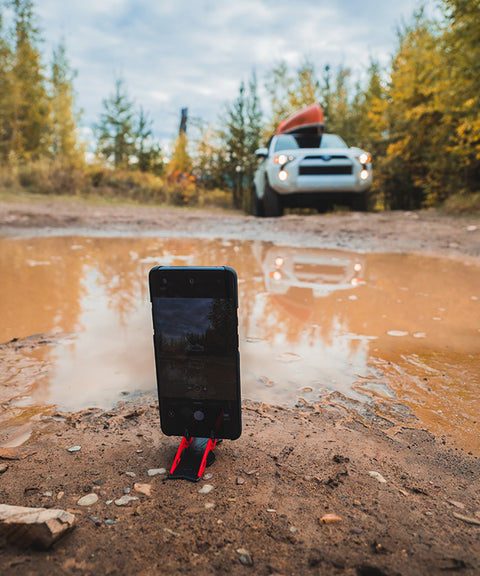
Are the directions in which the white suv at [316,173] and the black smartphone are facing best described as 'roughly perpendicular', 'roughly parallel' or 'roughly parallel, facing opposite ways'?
roughly parallel

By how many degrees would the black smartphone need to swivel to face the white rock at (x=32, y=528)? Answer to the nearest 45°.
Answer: approximately 45° to its right

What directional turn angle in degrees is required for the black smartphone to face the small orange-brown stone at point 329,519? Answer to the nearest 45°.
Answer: approximately 45° to its left

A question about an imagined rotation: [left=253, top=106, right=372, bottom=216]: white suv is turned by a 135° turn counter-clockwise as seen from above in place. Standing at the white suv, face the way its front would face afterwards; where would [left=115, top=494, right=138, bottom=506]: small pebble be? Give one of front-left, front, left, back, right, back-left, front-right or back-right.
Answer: back-right

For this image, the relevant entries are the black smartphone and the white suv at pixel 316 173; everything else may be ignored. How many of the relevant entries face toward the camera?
2

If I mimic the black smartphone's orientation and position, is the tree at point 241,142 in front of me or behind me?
behind

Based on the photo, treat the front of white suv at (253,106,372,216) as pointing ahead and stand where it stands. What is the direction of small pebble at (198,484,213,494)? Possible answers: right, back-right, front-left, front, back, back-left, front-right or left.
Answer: front

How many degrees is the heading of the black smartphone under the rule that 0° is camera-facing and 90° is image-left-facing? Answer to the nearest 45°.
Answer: approximately 0°

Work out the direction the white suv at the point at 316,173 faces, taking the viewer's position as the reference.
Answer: facing the viewer

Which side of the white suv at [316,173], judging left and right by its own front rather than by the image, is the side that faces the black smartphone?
front

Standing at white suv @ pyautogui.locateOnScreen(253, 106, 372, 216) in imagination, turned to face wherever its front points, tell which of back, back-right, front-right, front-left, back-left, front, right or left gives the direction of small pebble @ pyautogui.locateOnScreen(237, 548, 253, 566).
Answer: front

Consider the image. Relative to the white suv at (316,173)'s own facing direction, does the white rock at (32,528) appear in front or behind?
in front

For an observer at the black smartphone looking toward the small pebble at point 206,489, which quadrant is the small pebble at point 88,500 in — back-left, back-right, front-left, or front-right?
front-right

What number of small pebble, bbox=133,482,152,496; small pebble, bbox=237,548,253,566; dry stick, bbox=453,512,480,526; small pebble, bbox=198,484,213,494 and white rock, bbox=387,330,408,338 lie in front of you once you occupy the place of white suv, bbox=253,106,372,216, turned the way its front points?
5

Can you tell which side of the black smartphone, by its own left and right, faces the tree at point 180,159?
back

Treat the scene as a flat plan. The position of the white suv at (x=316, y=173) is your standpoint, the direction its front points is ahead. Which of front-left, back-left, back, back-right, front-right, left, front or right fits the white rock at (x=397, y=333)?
front

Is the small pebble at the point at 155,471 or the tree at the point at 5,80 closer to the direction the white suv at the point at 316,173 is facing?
the small pebble

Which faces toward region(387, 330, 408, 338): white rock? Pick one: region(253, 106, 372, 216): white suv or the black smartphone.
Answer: the white suv
